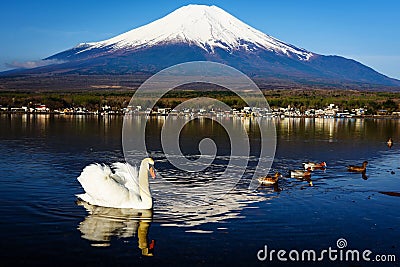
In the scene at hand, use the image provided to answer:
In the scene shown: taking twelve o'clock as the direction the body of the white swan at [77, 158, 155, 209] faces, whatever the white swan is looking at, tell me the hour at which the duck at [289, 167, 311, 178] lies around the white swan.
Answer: The duck is roughly at 11 o'clock from the white swan.

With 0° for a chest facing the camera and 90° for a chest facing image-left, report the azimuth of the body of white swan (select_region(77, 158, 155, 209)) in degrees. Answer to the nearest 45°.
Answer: approximately 270°
